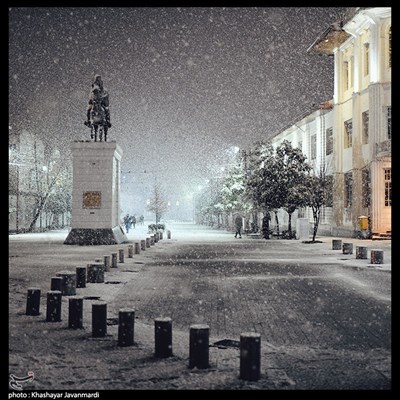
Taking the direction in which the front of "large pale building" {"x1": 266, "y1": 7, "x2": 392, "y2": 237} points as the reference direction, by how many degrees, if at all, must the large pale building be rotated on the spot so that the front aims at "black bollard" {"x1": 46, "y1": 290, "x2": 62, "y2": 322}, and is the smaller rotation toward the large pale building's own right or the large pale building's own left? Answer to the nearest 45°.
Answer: approximately 45° to the large pale building's own left

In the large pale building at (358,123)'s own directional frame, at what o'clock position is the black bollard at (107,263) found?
The black bollard is roughly at 11 o'clock from the large pale building.

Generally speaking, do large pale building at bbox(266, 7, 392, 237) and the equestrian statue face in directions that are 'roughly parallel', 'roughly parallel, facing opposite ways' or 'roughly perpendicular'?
roughly perpendicular

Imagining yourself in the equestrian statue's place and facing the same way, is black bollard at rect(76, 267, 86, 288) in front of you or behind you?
in front

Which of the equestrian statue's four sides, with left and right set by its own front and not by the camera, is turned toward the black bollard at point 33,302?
front

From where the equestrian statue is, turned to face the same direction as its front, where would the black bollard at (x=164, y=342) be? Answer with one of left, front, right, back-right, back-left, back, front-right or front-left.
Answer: front

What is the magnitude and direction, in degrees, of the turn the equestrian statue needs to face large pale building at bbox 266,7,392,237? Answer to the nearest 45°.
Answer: approximately 90° to its left

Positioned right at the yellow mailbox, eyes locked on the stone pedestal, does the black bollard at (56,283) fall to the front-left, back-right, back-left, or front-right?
front-left

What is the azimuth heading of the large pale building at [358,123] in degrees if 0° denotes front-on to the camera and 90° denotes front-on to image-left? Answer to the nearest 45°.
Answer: approximately 45°

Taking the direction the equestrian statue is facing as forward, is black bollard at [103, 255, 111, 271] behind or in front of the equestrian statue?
in front

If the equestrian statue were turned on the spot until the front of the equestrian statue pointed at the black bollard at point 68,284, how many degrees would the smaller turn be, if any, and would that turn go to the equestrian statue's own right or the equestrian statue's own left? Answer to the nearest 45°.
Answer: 0° — it already faces it

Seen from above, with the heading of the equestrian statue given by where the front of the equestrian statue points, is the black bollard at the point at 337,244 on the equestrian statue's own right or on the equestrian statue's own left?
on the equestrian statue's own left

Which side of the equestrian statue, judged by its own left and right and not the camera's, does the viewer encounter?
front

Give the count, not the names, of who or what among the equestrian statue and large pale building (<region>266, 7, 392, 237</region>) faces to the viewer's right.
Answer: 0

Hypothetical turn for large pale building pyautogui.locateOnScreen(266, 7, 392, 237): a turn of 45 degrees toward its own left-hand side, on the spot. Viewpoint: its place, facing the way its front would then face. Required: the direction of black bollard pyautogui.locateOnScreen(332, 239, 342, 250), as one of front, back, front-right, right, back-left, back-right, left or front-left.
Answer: front

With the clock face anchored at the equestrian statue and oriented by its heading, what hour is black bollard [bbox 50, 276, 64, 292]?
The black bollard is roughly at 12 o'clock from the equestrian statue.

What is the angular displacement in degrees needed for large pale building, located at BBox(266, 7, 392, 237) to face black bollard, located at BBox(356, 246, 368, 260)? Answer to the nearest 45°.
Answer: approximately 45° to its left

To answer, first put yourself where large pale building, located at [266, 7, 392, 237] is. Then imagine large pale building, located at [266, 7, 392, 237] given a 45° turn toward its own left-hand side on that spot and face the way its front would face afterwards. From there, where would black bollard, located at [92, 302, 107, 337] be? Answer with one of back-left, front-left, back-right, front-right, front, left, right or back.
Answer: front

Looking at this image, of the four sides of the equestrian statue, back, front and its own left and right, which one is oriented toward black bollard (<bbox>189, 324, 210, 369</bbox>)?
front
